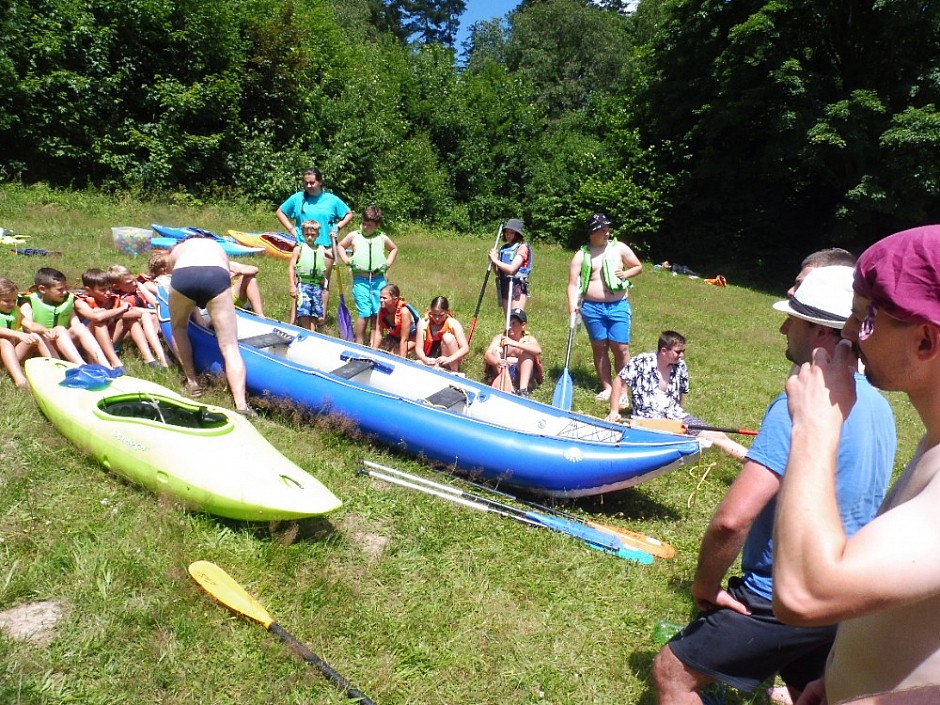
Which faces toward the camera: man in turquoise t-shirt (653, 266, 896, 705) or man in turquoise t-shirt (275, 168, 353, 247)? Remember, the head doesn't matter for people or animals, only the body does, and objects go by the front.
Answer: man in turquoise t-shirt (275, 168, 353, 247)

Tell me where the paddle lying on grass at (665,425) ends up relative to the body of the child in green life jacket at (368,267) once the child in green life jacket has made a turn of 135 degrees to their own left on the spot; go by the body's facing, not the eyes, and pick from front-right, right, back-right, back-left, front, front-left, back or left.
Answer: right

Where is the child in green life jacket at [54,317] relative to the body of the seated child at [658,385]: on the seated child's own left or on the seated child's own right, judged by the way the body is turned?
on the seated child's own right

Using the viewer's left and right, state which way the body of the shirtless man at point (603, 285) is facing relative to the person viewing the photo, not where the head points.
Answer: facing the viewer

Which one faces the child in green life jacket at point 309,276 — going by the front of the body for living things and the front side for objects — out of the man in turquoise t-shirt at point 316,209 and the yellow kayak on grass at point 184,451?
the man in turquoise t-shirt

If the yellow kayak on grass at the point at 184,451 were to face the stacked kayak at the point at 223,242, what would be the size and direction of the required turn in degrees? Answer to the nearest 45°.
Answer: approximately 135° to its left

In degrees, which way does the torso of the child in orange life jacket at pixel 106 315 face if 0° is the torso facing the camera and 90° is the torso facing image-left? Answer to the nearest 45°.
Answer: approximately 315°

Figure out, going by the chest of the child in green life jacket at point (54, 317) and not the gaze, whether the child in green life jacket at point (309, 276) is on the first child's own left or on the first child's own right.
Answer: on the first child's own left

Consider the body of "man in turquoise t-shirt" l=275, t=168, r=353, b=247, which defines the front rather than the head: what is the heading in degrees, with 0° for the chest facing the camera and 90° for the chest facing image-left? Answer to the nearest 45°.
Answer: approximately 0°

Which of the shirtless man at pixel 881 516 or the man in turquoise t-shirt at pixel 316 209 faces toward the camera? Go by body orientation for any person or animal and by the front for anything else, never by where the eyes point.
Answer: the man in turquoise t-shirt

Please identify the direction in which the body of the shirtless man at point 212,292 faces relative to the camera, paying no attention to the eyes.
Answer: away from the camera

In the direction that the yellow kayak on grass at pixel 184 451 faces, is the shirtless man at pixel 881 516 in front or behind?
in front

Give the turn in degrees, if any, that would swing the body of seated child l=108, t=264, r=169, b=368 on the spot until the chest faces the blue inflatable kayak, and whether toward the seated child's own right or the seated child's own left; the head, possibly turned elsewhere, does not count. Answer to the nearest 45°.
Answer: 0° — they already face it
